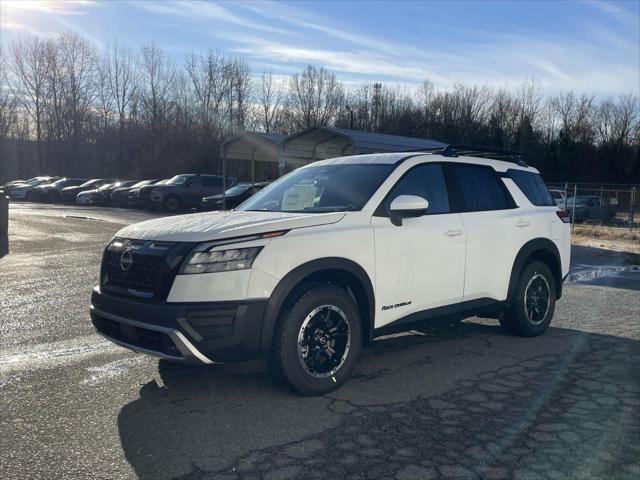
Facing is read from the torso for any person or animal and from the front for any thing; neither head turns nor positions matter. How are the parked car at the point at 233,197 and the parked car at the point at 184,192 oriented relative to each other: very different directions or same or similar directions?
same or similar directions

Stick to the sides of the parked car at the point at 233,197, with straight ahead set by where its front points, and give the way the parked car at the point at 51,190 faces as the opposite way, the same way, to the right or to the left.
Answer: the same way

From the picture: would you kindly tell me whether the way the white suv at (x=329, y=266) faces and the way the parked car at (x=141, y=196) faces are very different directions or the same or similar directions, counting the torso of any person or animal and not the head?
same or similar directions

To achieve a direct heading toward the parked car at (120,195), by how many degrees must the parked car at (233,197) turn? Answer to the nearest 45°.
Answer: approximately 90° to its right

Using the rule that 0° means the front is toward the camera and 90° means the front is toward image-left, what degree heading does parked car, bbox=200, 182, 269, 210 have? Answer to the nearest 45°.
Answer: approximately 45°

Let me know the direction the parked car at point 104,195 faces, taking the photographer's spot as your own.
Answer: facing the viewer and to the left of the viewer

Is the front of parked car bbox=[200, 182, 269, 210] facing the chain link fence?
no

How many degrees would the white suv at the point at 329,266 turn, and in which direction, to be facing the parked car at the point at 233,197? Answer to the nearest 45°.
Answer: approximately 135° to its right

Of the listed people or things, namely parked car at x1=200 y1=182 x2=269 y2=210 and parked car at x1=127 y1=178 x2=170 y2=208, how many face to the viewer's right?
0

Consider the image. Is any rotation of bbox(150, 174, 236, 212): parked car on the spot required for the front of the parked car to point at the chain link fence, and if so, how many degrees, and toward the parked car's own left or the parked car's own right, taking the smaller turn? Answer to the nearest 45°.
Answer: approximately 135° to the parked car's own left

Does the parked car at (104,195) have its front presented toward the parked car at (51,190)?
no
